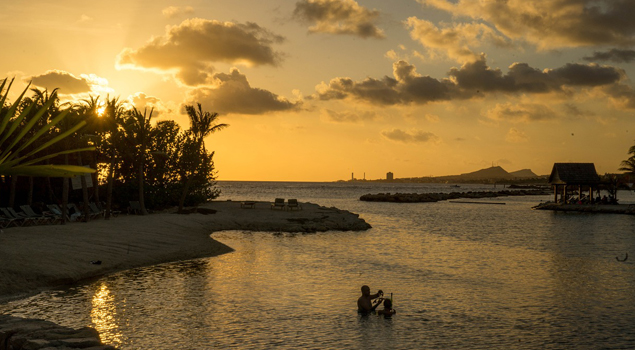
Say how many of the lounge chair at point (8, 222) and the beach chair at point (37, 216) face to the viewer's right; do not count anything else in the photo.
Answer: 2

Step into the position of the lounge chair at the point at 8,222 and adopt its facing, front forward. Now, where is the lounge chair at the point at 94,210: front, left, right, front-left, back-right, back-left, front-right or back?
front-left

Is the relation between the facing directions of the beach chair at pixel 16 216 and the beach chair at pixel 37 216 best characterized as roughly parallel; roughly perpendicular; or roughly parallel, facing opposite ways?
roughly parallel

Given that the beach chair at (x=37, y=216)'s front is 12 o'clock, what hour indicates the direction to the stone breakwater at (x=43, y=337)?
The stone breakwater is roughly at 3 o'clock from the beach chair.

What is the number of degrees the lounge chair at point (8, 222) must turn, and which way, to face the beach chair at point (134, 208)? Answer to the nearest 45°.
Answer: approximately 45° to its left

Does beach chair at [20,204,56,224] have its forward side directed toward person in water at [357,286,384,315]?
no

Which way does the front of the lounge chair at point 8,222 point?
to the viewer's right

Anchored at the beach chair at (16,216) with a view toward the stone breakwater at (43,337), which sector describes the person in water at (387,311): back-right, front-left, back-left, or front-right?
front-left

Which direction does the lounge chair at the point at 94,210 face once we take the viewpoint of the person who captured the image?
facing the viewer and to the right of the viewer

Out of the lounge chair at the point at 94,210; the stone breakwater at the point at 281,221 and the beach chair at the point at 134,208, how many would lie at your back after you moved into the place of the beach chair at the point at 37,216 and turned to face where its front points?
0

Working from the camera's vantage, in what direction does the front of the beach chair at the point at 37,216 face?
facing to the right of the viewer

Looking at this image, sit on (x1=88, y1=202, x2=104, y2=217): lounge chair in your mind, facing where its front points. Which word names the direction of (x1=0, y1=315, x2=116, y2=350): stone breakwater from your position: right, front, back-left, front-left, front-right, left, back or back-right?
front-right

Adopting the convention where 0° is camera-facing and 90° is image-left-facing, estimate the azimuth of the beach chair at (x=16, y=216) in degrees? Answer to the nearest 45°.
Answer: approximately 270°

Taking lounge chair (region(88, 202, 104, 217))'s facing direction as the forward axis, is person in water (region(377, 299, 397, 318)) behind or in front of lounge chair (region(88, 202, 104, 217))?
in front

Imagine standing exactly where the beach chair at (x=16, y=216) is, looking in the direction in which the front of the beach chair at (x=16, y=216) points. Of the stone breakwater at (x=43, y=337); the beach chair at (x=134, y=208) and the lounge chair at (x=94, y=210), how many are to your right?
1

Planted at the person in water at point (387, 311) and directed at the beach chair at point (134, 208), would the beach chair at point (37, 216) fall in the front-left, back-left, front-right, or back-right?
front-left

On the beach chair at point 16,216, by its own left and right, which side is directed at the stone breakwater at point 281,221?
front
